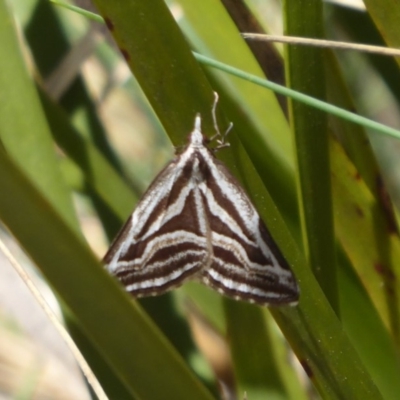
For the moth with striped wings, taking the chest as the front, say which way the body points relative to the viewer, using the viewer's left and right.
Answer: facing away from the viewer
